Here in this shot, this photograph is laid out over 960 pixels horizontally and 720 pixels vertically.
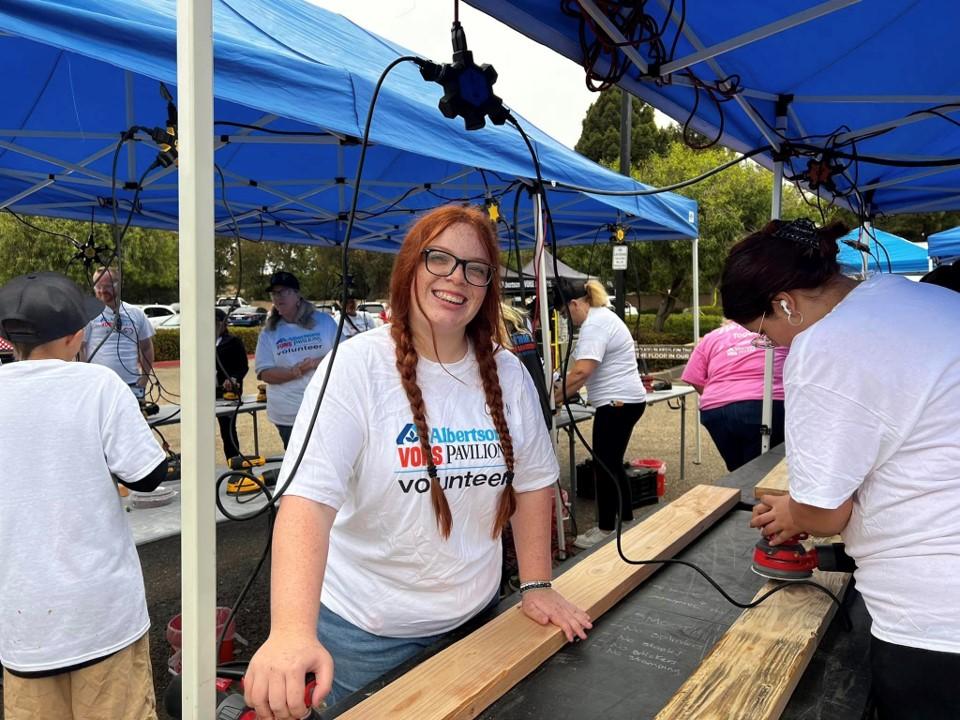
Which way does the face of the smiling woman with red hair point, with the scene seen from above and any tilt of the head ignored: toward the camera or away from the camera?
toward the camera

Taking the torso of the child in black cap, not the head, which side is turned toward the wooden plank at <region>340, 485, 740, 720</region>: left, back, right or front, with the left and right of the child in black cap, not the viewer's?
right

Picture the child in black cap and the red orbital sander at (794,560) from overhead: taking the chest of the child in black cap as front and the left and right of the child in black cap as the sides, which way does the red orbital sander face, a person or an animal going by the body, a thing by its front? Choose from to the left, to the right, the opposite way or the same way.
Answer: to the left

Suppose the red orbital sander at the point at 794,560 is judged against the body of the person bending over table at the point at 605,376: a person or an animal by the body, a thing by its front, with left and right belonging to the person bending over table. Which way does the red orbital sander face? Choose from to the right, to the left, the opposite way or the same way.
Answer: the same way

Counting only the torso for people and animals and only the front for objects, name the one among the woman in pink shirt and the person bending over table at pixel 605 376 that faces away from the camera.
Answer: the woman in pink shirt

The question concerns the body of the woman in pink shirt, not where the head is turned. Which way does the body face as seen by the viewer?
away from the camera

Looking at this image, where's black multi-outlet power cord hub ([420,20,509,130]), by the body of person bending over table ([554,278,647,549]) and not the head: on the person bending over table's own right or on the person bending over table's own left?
on the person bending over table's own left

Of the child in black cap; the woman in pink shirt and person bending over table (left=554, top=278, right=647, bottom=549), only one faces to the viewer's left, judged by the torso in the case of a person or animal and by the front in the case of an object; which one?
the person bending over table

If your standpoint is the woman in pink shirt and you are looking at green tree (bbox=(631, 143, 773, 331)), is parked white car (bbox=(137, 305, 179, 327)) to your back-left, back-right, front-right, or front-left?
front-left

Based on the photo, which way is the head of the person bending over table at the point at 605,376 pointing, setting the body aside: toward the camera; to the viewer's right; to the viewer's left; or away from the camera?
to the viewer's left

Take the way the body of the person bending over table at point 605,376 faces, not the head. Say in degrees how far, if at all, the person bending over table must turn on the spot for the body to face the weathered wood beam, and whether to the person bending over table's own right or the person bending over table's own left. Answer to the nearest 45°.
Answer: approximately 90° to the person bending over table's own left

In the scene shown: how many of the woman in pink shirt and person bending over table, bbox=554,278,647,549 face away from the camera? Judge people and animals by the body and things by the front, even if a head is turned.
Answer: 1

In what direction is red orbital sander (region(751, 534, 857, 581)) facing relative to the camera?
to the viewer's left

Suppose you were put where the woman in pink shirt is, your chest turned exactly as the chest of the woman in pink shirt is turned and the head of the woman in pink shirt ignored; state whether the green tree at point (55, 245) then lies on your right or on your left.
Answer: on your left

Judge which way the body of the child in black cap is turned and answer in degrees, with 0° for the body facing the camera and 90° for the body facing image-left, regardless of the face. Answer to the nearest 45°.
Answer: approximately 225°

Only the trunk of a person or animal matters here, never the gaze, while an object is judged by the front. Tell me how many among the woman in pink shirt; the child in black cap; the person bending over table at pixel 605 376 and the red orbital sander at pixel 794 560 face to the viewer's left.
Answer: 2

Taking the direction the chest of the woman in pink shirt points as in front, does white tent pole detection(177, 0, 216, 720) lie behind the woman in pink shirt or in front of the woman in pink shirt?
behind

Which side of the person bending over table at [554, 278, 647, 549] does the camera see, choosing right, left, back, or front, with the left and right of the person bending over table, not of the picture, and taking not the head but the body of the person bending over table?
left

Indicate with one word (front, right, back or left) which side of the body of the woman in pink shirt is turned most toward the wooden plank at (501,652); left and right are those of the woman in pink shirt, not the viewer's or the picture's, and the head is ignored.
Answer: back

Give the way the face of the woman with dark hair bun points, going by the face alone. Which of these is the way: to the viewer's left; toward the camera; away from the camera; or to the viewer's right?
to the viewer's left
